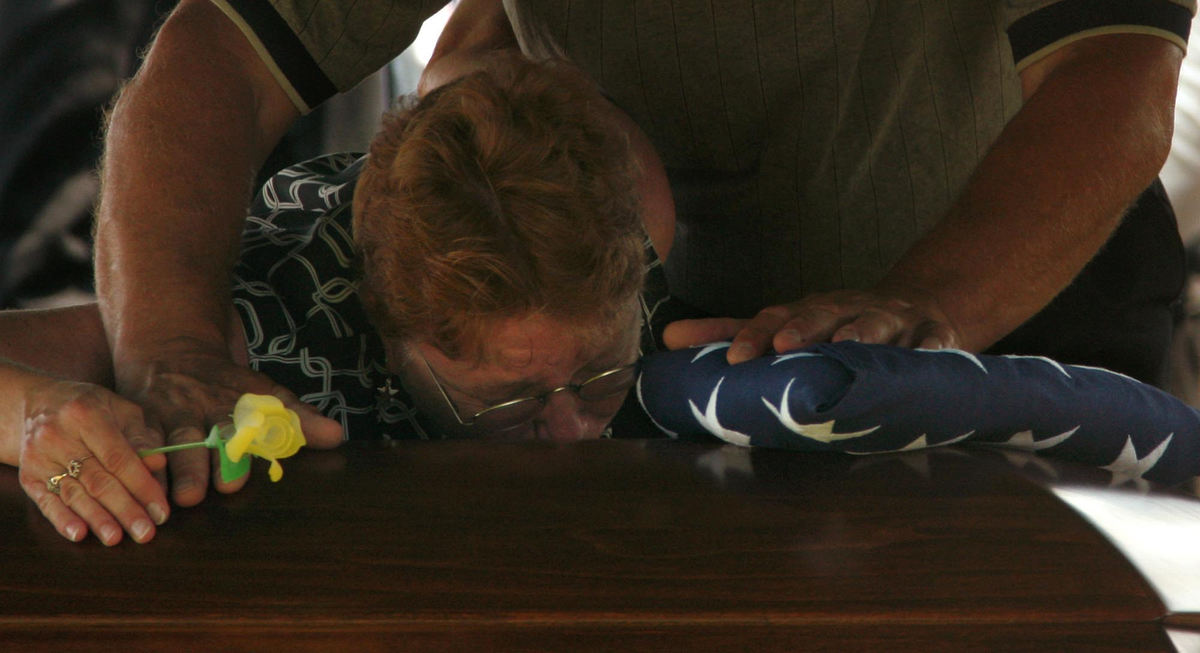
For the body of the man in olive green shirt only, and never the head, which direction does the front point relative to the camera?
toward the camera

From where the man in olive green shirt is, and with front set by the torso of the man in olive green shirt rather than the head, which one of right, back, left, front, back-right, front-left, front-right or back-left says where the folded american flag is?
front
